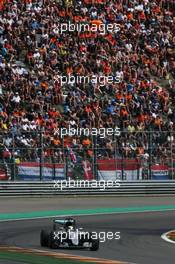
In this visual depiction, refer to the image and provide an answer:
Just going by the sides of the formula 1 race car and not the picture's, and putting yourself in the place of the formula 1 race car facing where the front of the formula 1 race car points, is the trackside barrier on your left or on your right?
on your left

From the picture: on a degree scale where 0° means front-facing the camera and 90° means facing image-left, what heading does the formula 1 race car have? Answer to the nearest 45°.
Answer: approximately 315°
